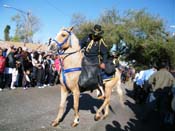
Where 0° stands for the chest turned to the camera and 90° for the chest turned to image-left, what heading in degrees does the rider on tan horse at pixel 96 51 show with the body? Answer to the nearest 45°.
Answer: approximately 45°

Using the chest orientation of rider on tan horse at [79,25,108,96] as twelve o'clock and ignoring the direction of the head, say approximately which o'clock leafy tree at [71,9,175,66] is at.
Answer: The leafy tree is roughly at 5 o'clock from the rider on tan horse.

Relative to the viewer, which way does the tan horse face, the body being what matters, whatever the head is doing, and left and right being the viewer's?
facing the viewer and to the left of the viewer
